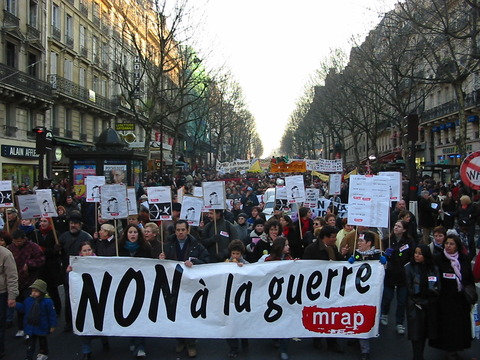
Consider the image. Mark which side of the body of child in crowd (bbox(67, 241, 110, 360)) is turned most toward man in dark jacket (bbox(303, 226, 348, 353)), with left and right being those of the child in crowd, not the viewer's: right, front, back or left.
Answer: left

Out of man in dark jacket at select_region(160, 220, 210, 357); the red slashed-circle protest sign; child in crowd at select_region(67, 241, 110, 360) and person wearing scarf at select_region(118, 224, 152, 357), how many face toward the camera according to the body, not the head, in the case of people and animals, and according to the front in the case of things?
4

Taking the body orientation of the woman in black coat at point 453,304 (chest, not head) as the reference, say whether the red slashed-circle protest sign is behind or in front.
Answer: behind

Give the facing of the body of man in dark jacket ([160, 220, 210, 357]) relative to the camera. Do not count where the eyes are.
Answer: toward the camera

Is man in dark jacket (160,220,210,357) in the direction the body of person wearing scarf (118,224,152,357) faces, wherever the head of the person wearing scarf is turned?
no

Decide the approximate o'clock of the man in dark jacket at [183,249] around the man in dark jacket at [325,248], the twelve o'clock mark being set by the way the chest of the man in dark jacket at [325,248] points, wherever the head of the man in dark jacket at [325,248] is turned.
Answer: the man in dark jacket at [183,249] is roughly at 4 o'clock from the man in dark jacket at [325,248].

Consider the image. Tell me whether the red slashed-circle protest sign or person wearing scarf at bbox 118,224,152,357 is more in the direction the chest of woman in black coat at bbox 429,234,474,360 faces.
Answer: the person wearing scarf

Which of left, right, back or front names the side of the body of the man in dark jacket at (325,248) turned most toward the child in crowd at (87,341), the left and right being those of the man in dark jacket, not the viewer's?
right

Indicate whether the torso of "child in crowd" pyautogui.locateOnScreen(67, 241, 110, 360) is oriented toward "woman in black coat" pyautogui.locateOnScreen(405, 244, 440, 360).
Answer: no

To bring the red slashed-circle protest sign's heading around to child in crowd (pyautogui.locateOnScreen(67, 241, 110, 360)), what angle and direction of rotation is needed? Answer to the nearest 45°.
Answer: approximately 45° to its right

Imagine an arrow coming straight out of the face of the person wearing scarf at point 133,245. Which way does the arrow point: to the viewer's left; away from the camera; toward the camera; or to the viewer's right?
toward the camera

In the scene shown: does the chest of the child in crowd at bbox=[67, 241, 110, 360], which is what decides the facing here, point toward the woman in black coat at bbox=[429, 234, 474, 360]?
no

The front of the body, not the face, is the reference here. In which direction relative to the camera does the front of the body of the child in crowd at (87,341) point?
toward the camera
